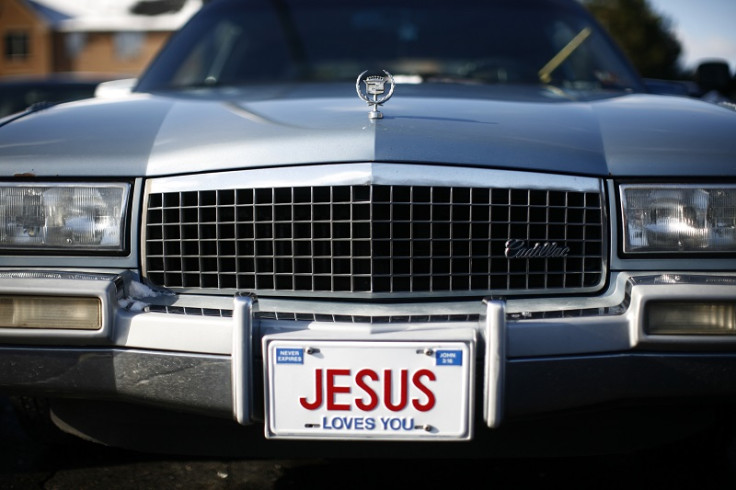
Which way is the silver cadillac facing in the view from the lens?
facing the viewer

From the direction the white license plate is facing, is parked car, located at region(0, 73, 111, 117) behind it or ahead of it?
behind

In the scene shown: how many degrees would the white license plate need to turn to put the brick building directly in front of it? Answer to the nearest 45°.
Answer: approximately 180°

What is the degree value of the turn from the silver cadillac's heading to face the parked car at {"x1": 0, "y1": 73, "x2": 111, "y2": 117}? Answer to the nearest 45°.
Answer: approximately 135° to its right

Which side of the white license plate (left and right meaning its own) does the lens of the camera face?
front

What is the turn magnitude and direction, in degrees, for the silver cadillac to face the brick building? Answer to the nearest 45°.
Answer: approximately 180°
